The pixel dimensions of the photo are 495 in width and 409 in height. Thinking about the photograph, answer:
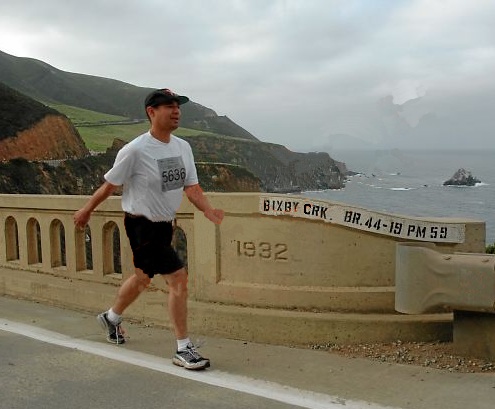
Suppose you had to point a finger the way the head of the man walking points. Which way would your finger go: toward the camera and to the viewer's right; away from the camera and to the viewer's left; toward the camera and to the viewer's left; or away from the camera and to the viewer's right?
toward the camera and to the viewer's right

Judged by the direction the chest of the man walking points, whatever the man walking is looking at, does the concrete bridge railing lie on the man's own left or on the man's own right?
on the man's own left

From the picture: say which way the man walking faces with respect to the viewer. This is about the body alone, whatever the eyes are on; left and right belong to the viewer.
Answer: facing the viewer and to the right of the viewer
